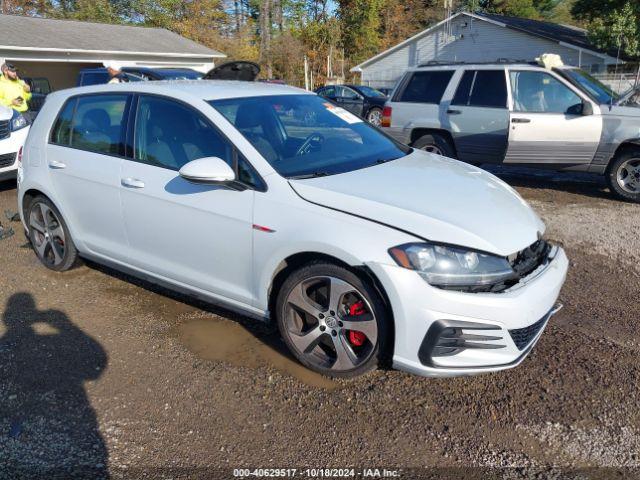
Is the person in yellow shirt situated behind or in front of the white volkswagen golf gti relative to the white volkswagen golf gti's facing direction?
behind

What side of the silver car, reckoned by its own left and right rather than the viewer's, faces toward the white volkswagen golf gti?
right

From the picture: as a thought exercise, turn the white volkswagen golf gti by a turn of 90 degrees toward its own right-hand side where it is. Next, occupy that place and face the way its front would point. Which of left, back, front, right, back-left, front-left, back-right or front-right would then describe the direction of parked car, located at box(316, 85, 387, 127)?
back-right

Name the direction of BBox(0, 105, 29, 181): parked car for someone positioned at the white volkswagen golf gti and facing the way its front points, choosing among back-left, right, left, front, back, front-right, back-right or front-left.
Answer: back

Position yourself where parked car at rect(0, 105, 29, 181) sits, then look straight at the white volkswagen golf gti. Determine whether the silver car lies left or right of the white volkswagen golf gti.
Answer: left

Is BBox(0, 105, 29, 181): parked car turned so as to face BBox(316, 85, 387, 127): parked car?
no

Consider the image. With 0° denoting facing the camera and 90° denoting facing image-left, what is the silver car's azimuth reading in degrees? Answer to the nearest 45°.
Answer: approximately 270°

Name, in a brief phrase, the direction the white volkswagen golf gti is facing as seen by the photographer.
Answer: facing the viewer and to the right of the viewer

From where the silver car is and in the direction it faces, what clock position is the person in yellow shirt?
The person in yellow shirt is roughly at 6 o'clock from the silver car.

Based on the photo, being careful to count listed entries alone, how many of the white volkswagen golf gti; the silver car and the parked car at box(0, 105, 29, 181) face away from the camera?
0

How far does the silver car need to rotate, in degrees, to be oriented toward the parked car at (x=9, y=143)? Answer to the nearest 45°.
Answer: approximately 180°

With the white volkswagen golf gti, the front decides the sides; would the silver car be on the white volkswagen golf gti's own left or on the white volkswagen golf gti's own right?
on the white volkswagen golf gti's own left

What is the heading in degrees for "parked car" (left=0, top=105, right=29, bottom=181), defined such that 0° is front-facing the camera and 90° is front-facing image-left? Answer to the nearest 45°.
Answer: approximately 315°

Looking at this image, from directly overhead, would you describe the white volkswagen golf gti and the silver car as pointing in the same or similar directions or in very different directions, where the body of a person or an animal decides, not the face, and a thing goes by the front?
same or similar directions
